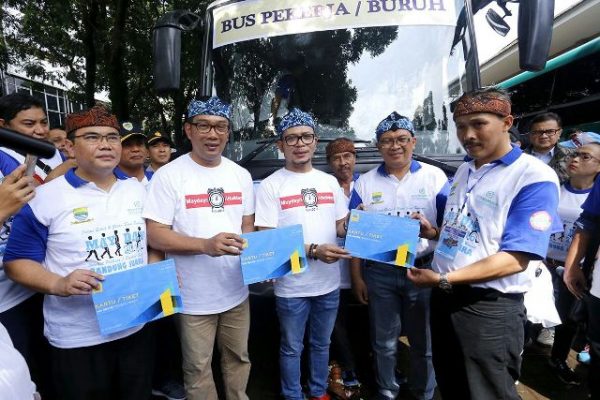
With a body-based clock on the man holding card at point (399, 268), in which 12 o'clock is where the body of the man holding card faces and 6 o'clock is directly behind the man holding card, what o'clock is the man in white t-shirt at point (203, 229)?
The man in white t-shirt is roughly at 2 o'clock from the man holding card.

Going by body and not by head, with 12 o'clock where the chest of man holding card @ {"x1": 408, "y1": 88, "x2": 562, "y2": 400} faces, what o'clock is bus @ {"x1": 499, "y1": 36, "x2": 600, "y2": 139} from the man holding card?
The bus is roughly at 5 o'clock from the man holding card.

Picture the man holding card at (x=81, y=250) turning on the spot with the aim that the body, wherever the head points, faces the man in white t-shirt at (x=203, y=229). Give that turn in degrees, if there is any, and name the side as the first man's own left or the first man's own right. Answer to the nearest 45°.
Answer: approximately 45° to the first man's own left

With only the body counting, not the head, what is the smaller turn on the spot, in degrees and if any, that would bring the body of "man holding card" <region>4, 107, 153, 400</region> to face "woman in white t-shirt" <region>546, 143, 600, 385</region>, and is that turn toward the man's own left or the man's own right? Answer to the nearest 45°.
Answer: approximately 45° to the man's own left

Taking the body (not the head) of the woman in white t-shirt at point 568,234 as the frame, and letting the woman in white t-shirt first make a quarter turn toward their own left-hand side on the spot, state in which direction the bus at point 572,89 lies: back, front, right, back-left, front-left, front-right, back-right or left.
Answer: back-left

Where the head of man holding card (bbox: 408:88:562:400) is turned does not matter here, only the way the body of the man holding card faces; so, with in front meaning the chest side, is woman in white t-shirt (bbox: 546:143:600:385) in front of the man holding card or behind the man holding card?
behind

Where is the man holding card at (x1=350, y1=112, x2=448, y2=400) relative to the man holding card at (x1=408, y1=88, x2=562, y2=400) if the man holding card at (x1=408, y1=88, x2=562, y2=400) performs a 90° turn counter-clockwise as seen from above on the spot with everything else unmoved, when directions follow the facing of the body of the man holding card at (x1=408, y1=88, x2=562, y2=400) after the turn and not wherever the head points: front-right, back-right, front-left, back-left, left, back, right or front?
back

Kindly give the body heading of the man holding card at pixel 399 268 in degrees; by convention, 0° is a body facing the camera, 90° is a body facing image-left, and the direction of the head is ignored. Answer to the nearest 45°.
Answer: approximately 0°

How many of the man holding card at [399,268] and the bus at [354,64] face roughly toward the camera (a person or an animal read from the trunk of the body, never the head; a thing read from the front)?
2

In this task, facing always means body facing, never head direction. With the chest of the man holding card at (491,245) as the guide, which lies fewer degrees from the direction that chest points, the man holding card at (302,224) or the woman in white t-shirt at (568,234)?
the man holding card
